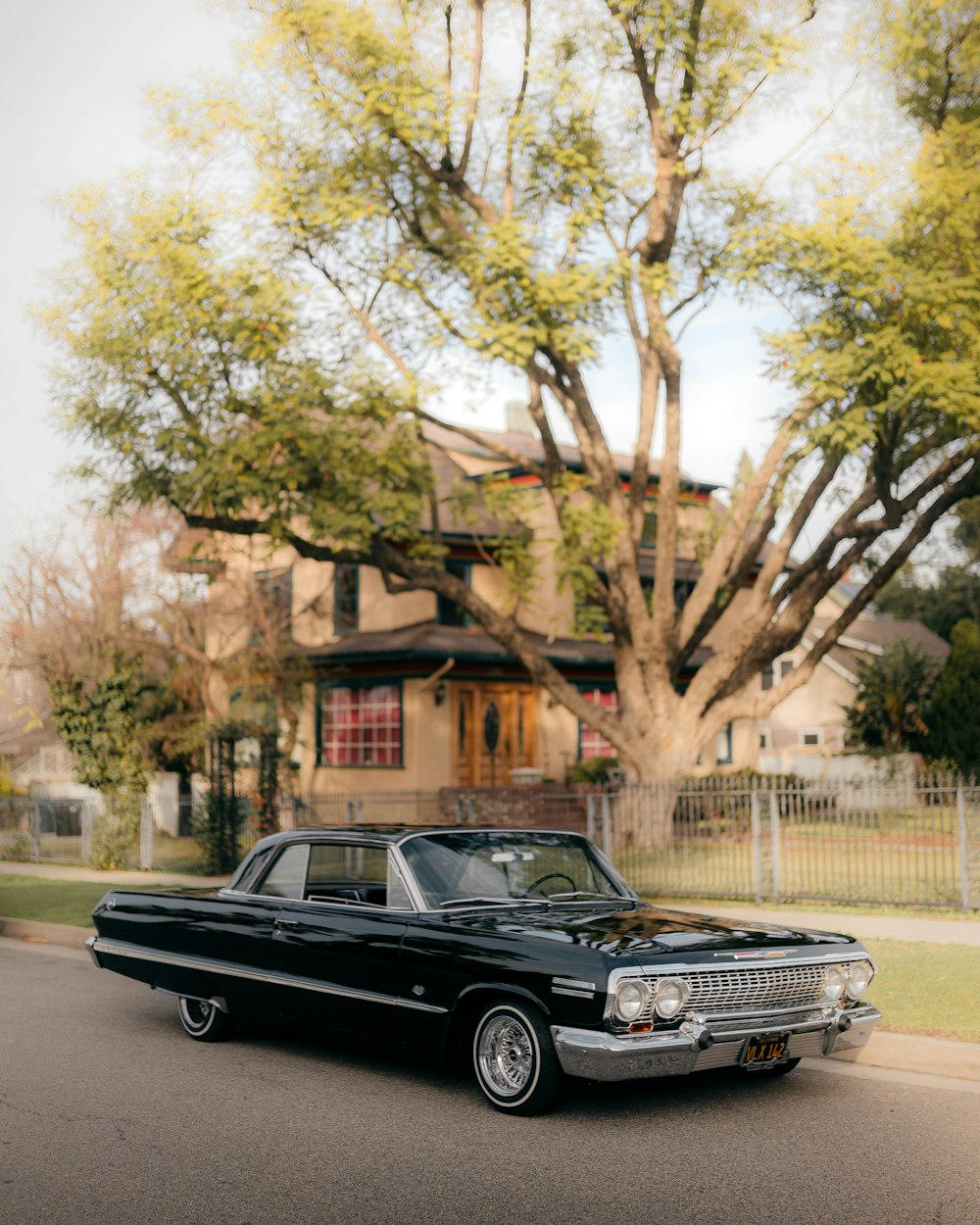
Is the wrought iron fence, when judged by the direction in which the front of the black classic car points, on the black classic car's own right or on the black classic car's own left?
on the black classic car's own left

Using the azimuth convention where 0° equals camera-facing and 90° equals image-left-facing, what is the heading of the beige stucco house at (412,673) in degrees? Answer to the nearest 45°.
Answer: approximately 0°

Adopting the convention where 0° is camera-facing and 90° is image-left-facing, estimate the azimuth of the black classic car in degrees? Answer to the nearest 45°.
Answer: approximately 315°

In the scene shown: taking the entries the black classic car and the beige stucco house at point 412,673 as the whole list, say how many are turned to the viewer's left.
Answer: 0

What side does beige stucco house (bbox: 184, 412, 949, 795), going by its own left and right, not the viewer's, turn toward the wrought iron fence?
front

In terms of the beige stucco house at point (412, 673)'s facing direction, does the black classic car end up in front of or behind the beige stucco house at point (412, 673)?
in front
